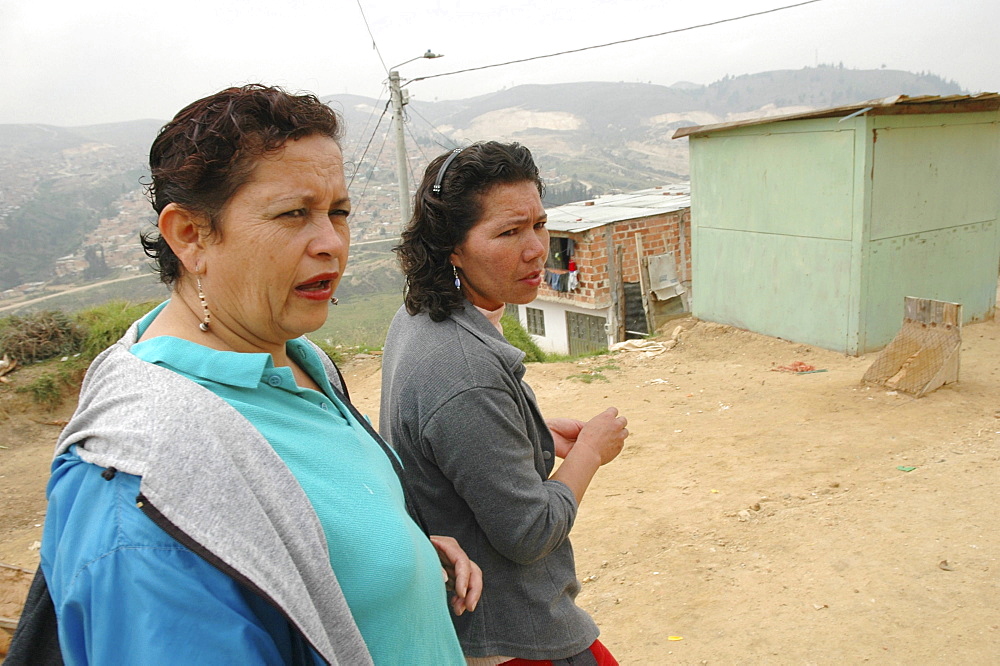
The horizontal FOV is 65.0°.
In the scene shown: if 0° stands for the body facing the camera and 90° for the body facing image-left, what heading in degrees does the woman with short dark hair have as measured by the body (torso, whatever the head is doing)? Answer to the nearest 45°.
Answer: approximately 315°

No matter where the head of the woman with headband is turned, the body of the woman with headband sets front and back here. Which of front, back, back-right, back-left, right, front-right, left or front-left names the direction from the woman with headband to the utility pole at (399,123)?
left

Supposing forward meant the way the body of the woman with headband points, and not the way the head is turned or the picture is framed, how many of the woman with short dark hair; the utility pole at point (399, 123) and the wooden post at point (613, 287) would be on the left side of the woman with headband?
2

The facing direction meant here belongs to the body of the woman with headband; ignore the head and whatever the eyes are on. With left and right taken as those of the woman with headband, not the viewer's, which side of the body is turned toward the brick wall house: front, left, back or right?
left

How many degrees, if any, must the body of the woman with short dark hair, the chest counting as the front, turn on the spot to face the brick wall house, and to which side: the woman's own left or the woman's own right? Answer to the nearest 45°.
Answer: approximately 90° to the woman's own left

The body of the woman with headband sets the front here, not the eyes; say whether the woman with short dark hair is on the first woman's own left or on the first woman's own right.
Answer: on the first woman's own right

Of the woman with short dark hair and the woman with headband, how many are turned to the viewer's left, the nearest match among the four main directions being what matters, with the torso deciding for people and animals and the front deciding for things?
0

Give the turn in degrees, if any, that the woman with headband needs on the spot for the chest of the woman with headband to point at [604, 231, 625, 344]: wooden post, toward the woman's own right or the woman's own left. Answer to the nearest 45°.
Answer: approximately 90° to the woman's own left

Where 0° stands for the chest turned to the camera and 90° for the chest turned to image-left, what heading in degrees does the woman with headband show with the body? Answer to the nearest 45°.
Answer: approximately 270°

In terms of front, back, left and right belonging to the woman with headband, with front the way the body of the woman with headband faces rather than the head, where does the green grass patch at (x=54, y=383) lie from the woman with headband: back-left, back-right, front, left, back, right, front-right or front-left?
back-left

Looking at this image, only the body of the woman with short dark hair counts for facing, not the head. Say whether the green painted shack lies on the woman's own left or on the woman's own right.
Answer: on the woman's own left

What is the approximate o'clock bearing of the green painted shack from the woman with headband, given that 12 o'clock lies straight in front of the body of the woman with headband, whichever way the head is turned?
The green painted shack is roughly at 10 o'clock from the woman with headband.
